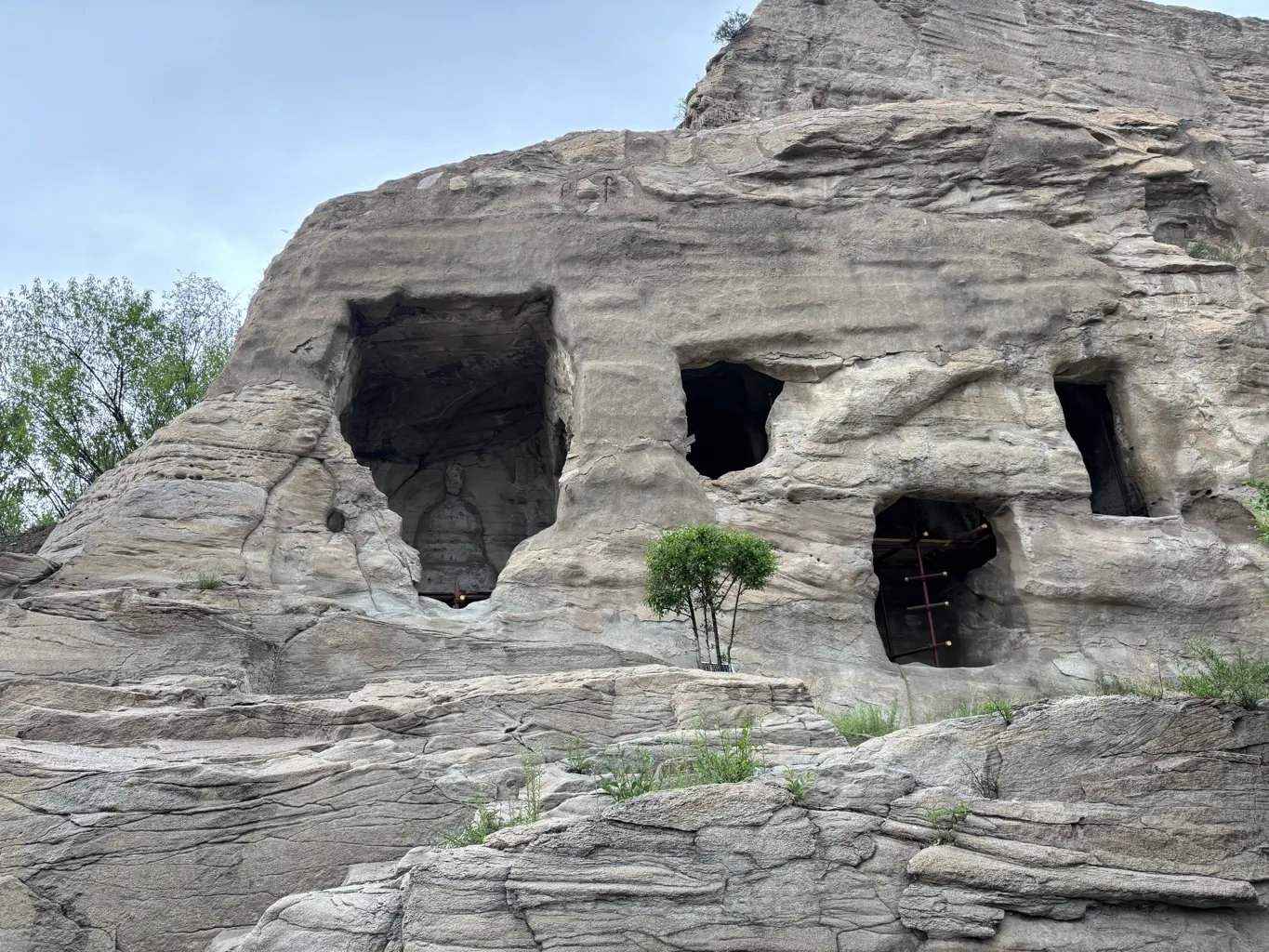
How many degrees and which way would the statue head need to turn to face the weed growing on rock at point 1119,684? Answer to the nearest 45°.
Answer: approximately 45° to its left

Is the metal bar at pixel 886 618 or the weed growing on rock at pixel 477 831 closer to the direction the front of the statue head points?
the weed growing on rock

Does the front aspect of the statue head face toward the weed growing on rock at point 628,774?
yes

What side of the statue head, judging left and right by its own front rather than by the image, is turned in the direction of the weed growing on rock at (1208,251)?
left

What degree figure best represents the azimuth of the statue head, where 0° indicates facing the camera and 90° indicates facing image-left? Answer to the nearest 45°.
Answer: approximately 0°

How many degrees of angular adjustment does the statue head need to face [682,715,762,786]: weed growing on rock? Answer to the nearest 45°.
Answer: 0° — it already faces it

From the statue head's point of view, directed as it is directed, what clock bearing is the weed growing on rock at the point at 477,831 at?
The weed growing on rock is roughly at 12 o'clock from the statue head.

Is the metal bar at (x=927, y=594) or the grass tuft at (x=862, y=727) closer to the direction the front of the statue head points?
the grass tuft
